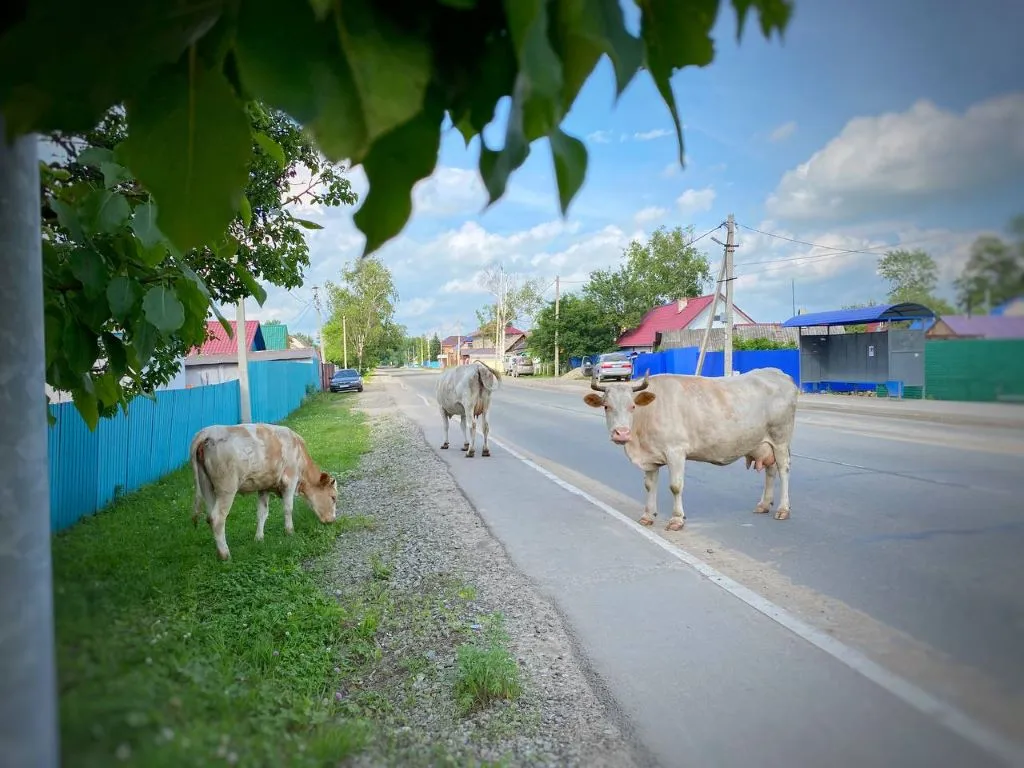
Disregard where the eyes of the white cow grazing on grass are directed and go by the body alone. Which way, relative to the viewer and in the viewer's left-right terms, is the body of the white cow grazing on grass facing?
facing away from the viewer and to the right of the viewer

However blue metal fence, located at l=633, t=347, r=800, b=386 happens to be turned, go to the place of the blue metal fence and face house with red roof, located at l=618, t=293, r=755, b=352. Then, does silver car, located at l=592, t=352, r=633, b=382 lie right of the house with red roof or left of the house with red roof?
left

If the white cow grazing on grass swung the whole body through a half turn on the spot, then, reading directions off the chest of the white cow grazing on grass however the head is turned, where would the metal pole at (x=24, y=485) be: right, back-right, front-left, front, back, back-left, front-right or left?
front-left

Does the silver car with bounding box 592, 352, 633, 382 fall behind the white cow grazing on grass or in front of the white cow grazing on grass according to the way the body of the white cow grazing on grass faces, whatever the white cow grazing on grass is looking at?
in front

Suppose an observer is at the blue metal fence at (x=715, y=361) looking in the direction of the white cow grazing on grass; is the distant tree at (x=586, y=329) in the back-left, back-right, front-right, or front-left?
back-right

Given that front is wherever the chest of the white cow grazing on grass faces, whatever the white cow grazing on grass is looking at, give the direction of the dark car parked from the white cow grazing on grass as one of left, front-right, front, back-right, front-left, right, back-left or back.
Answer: front-left

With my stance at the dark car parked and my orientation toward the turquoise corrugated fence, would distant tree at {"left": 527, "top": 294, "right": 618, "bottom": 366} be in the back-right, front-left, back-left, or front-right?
back-left

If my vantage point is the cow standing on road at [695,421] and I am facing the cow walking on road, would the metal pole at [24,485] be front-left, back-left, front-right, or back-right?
back-left
